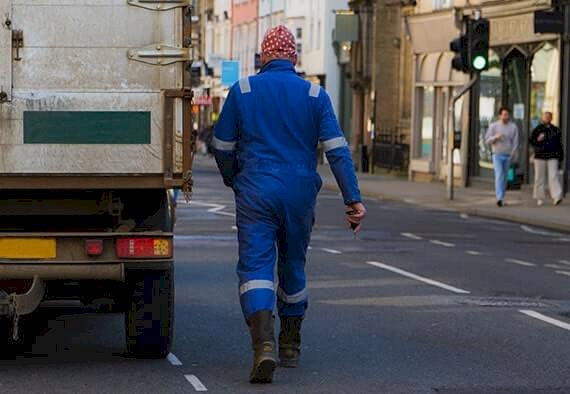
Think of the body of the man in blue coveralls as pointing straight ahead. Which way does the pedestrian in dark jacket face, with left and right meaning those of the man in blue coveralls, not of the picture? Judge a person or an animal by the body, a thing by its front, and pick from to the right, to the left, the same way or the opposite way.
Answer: the opposite way

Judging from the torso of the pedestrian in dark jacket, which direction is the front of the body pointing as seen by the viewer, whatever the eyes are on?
toward the camera

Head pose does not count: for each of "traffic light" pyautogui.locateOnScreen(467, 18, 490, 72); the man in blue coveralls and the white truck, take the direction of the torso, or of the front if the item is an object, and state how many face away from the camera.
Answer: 2

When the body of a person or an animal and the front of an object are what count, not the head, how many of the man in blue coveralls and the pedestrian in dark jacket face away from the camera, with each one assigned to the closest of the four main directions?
1

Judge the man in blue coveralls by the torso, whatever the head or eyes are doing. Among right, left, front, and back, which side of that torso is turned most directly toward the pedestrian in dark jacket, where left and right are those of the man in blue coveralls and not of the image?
front

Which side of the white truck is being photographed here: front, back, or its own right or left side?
back

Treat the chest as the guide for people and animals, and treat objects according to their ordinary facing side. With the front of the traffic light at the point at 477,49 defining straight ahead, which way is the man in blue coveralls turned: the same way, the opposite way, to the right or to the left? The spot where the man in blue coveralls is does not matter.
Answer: the opposite way

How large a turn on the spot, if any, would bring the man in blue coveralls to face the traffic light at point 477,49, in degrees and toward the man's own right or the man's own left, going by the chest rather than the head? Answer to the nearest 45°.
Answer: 0° — they already face it

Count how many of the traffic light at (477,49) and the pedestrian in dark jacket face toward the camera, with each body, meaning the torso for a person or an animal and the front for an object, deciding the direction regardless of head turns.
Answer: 2

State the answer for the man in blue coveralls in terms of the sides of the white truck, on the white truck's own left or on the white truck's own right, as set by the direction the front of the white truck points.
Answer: on the white truck's own right

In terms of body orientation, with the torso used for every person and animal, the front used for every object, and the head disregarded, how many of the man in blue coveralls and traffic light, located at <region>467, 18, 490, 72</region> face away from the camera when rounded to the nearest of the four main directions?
1

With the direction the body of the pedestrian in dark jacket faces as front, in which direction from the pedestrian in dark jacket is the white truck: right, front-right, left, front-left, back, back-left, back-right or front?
front

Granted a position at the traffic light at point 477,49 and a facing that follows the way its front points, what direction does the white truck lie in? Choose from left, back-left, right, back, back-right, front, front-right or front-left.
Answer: front

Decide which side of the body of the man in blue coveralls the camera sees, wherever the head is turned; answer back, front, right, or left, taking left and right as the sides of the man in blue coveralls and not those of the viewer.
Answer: back

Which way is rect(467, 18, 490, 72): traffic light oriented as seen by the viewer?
toward the camera
